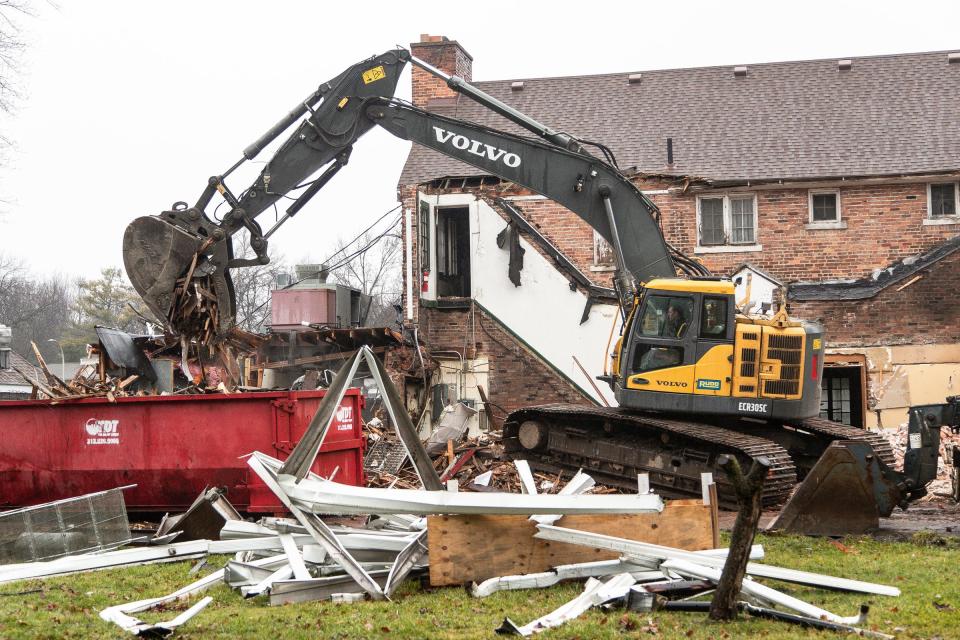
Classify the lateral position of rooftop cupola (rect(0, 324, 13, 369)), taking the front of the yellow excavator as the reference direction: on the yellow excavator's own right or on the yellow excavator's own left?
on the yellow excavator's own right

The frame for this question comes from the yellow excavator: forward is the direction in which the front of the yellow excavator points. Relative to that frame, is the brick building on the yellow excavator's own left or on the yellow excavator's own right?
on the yellow excavator's own right

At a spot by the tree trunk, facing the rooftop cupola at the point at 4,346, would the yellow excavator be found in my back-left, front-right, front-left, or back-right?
front-right

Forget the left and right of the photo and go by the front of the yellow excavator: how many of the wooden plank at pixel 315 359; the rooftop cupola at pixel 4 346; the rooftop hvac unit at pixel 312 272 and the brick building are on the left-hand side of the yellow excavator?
0

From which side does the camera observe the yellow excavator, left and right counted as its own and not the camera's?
left

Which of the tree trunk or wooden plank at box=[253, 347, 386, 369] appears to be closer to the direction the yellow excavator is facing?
the wooden plank

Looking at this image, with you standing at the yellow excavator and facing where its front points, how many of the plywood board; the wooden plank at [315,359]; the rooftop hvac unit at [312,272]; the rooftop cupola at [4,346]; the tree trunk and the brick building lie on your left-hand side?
2

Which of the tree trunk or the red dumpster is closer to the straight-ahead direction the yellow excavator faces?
the red dumpster

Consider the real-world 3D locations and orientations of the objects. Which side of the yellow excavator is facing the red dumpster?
front

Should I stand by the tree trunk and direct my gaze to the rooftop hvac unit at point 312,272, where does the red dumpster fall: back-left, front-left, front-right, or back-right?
front-left

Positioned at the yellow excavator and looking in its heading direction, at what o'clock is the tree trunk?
The tree trunk is roughly at 9 o'clock from the yellow excavator.

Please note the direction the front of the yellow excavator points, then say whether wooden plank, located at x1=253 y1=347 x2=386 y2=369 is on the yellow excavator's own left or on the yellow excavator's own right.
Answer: on the yellow excavator's own right

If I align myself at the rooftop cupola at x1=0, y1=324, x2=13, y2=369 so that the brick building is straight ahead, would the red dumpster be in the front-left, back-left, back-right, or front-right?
front-right

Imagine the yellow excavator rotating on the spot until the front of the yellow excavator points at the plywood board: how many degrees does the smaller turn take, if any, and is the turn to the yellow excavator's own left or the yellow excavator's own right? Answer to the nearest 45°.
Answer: approximately 90° to the yellow excavator's own left

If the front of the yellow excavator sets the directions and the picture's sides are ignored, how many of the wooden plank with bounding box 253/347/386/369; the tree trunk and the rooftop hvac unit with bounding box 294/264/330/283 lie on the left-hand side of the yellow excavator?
1
